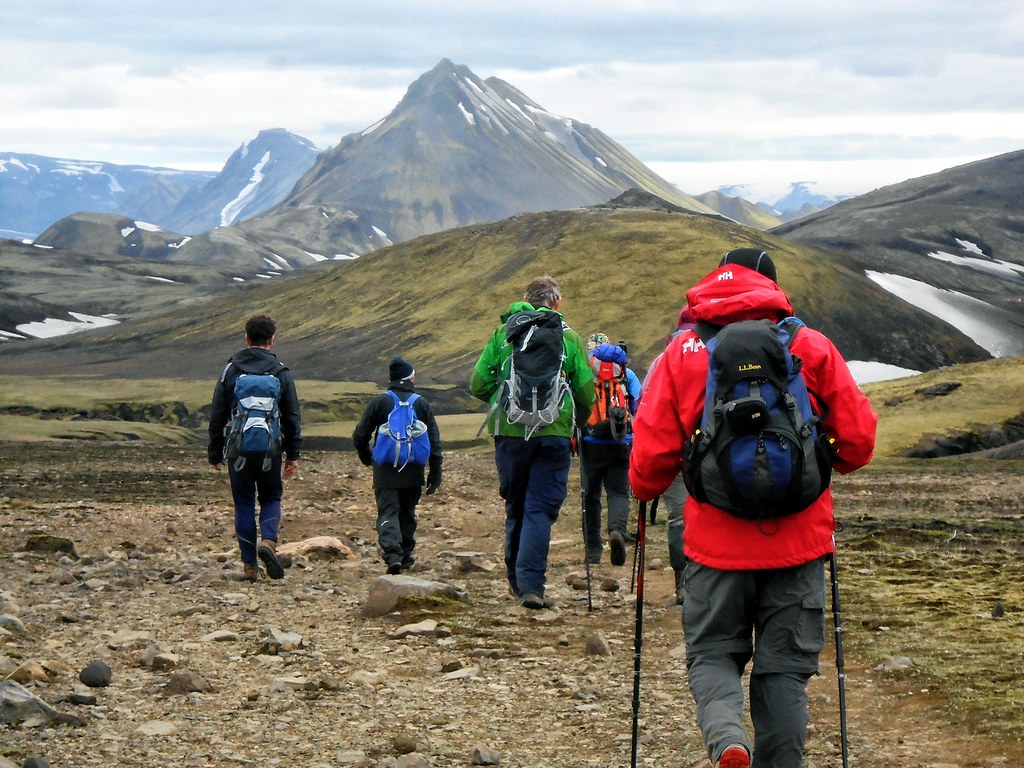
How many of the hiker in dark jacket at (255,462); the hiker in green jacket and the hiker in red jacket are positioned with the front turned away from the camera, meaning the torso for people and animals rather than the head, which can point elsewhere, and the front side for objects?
3

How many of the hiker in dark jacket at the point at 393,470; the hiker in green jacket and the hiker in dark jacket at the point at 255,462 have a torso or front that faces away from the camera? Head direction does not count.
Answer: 3

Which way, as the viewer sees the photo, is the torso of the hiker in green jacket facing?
away from the camera

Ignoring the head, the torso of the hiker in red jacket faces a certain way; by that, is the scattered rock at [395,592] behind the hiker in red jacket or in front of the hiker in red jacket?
in front

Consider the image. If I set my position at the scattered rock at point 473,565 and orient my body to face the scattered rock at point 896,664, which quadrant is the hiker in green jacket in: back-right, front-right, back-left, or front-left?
front-right

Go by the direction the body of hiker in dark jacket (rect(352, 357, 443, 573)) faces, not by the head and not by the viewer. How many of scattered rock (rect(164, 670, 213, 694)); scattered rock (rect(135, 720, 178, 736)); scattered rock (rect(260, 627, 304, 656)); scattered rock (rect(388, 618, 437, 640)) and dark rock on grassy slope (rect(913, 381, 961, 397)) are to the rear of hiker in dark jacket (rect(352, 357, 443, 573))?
4

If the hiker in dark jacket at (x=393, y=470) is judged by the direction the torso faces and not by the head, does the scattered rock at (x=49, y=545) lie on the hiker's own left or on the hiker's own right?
on the hiker's own left

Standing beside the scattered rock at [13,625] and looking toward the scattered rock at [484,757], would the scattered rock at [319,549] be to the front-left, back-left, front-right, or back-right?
back-left

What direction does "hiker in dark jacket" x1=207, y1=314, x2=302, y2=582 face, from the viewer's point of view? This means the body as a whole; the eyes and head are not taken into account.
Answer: away from the camera

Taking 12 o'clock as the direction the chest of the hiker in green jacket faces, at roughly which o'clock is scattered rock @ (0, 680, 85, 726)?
The scattered rock is roughly at 7 o'clock from the hiker in green jacket.

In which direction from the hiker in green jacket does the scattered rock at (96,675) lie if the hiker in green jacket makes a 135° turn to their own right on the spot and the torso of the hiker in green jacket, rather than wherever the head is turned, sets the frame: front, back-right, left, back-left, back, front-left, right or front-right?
right

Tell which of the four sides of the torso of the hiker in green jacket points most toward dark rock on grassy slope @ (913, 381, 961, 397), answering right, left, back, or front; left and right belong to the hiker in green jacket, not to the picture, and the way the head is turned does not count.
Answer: front

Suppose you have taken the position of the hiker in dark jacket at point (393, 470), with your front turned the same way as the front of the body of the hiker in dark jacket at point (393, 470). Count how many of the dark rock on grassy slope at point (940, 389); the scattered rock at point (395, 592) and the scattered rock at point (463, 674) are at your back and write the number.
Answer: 2

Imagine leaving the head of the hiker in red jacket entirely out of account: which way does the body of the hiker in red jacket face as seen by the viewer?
away from the camera

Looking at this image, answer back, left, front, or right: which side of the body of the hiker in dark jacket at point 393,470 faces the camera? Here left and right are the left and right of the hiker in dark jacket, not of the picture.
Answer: back
